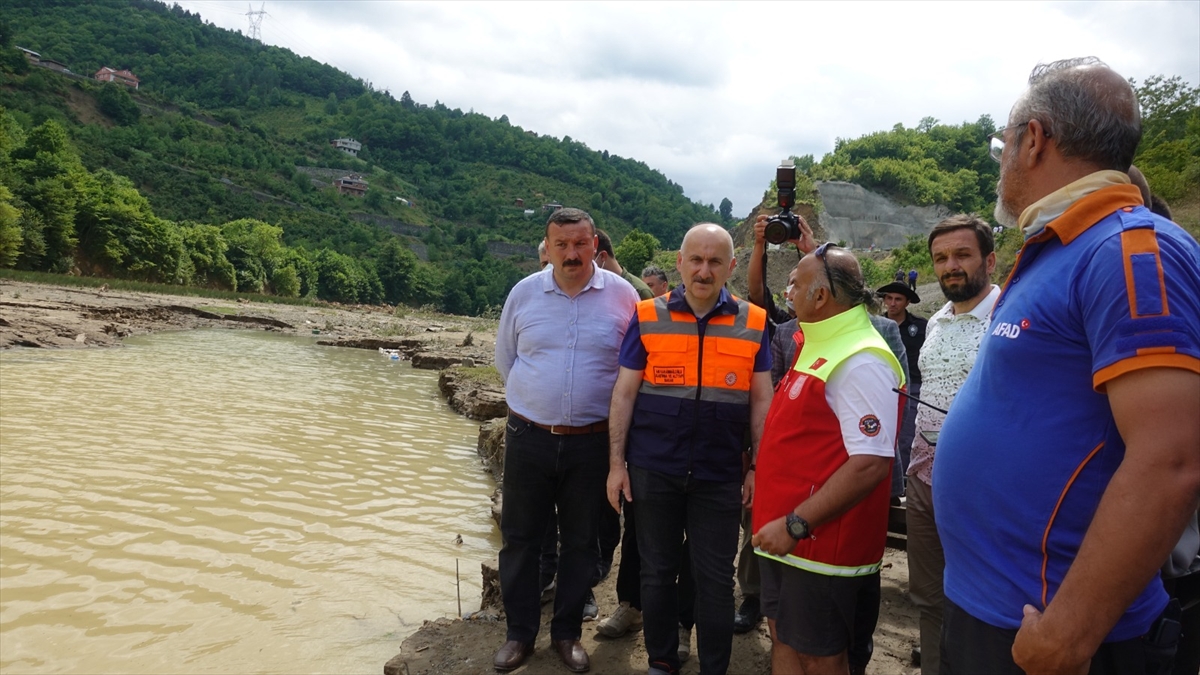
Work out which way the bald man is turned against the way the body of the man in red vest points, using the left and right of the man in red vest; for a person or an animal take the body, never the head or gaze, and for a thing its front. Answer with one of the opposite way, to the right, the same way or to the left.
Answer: to the left

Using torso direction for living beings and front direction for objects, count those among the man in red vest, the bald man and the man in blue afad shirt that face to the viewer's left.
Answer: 2

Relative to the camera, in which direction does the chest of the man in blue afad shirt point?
to the viewer's left

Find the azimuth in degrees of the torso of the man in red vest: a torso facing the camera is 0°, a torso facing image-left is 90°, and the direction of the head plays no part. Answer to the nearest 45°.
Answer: approximately 90°

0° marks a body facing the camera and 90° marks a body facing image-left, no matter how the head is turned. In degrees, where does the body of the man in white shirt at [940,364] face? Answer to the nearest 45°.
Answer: approximately 45°

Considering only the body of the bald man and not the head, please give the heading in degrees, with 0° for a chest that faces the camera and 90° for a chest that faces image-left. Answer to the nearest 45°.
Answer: approximately 0°

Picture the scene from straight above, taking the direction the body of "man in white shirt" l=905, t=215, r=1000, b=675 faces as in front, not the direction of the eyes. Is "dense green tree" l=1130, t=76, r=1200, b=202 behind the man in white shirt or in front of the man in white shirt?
behind
